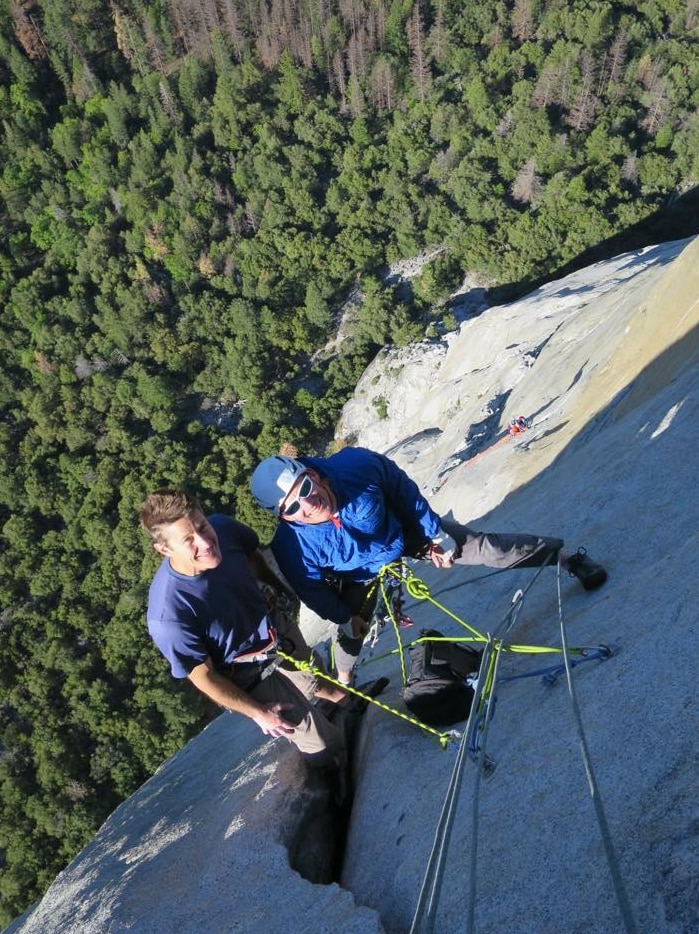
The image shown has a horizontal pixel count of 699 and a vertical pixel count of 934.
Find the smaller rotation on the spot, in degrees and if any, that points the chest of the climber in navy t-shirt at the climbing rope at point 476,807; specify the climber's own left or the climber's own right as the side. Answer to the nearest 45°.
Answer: approximately 45° to the climber's own right

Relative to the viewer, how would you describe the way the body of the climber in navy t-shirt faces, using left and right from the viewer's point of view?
facing the viewer and to the right of the viewer

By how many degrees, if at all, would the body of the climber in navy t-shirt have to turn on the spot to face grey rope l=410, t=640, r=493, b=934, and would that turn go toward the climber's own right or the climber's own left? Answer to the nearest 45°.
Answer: approximately 45° to the climber's own right
